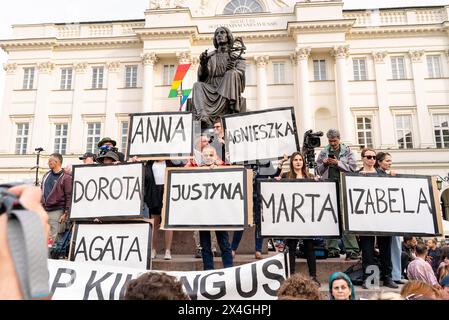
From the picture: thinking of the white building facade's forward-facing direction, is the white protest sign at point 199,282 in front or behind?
in front

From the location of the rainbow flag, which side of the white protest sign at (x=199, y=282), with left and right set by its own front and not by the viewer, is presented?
back

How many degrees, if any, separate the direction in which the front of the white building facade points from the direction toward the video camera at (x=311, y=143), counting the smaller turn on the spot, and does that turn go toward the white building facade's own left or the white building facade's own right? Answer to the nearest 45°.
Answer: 0° — it already faces it

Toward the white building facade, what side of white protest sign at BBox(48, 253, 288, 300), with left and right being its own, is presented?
back

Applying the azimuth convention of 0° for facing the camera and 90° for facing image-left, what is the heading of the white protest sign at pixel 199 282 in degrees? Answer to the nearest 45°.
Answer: approximately 0°

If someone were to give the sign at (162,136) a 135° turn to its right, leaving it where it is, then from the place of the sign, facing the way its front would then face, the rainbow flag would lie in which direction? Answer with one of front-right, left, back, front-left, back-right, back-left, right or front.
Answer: front-right

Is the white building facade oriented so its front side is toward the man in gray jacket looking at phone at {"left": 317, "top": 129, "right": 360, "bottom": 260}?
yes

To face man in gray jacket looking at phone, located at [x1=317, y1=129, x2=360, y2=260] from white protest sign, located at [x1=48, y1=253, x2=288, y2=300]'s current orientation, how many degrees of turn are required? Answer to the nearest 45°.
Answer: approximately 135° to its left
